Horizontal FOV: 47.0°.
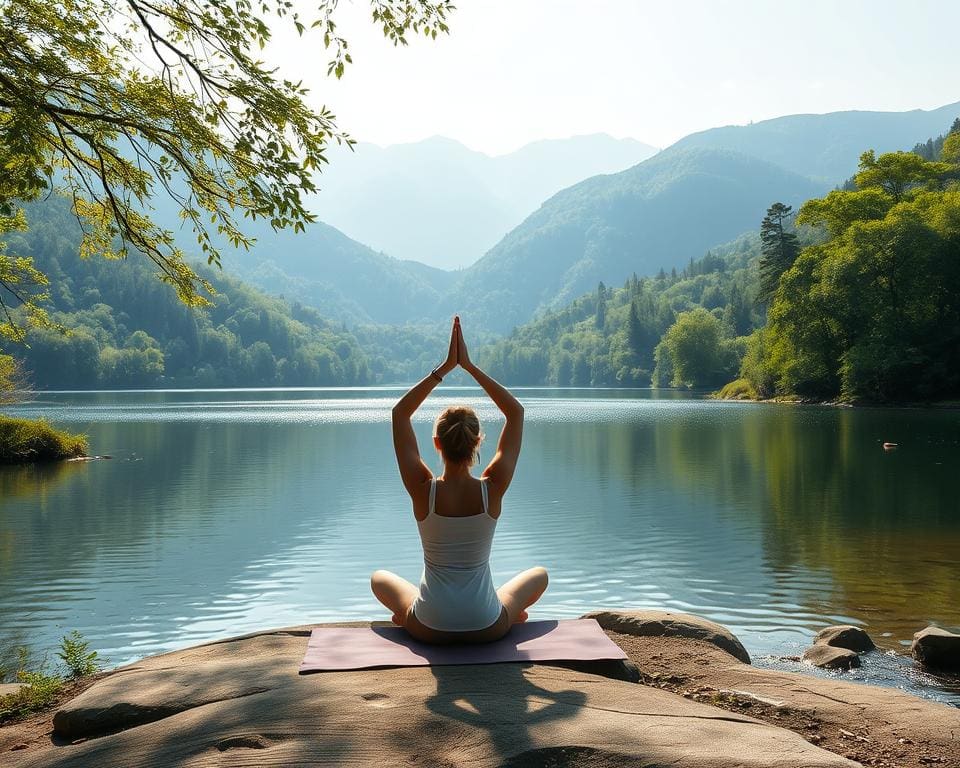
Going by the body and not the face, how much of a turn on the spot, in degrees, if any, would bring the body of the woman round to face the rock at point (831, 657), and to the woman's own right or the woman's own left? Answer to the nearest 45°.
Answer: approximately 45° to the woman's own right

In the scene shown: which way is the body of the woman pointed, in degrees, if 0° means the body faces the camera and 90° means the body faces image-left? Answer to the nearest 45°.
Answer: approximately 180°

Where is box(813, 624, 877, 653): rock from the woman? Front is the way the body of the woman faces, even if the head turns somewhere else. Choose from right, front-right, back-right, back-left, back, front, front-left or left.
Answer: front-right

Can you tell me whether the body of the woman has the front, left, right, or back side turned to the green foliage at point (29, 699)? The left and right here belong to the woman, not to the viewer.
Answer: left

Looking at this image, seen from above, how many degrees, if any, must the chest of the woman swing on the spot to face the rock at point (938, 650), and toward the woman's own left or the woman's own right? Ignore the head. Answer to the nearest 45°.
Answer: approximately 45° to the woman's own right

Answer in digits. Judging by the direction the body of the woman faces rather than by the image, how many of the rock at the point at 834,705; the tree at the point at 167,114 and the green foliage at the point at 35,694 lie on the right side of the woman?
1

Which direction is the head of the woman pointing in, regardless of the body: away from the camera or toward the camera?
away from the camera

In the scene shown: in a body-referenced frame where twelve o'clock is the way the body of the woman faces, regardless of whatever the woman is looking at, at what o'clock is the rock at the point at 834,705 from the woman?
The rock is roughly at 3 o'clock from the woman.
